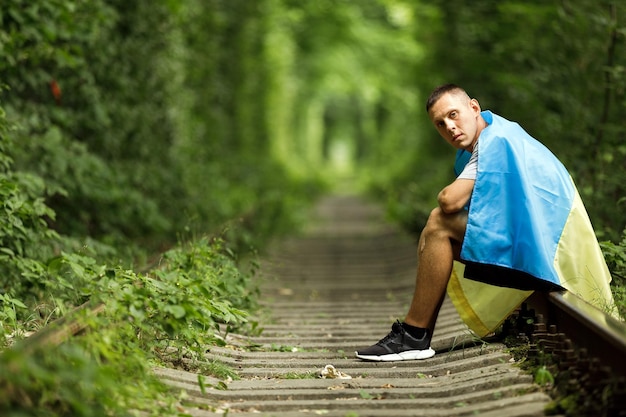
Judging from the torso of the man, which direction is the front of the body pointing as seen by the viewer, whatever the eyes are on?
to the viewer's left
